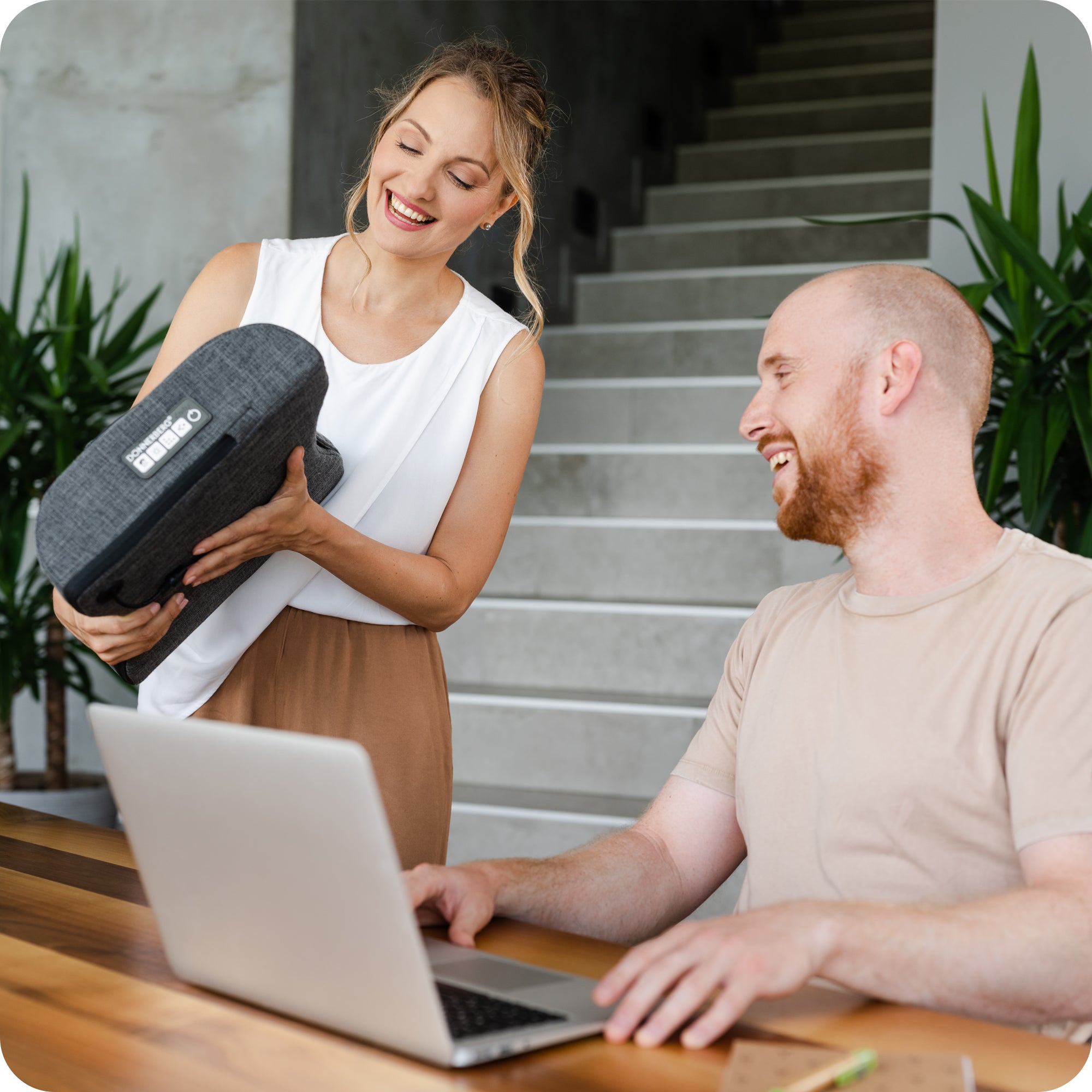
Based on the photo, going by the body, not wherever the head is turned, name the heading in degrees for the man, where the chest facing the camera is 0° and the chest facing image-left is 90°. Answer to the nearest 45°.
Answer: approximately 45°

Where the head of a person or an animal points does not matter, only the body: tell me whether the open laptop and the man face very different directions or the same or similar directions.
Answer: very different directions

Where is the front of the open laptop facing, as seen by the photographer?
facing away from the viewer and to the right of the viewer

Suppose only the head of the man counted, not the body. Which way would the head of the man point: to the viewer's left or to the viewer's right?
to the viewer's left

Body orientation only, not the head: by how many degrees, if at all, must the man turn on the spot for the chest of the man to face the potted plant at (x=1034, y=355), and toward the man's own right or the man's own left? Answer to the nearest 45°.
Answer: approximately 135° to the man's own right
